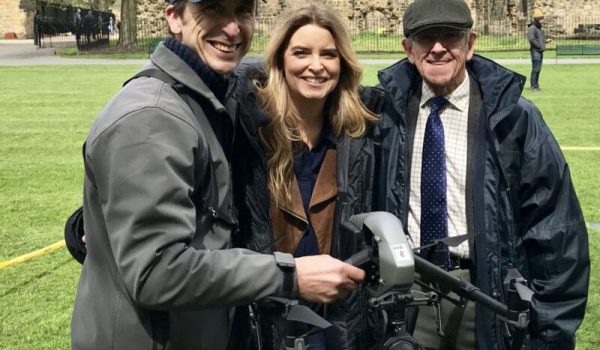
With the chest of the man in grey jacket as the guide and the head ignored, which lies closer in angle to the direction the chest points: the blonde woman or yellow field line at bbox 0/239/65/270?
the blonde woman

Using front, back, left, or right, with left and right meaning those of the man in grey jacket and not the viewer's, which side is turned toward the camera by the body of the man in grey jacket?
right

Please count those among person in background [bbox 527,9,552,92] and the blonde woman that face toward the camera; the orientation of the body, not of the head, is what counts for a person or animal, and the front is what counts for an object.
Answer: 1

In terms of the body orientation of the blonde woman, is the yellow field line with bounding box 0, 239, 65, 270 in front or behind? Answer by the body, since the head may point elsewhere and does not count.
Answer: behind

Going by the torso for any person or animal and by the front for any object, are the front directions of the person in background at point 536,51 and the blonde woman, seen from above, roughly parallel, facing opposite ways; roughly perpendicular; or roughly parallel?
roughly perpendicular

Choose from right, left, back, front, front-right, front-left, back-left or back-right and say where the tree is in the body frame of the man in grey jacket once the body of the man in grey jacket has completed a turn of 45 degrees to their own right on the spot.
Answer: back-left

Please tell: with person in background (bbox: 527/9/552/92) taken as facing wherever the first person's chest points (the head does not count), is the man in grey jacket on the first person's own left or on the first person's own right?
on the first person's own right

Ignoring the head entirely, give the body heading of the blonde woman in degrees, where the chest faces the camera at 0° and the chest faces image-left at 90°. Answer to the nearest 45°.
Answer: approximately 0°

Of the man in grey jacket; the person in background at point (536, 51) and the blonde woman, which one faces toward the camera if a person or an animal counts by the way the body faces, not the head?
the blonde woman
